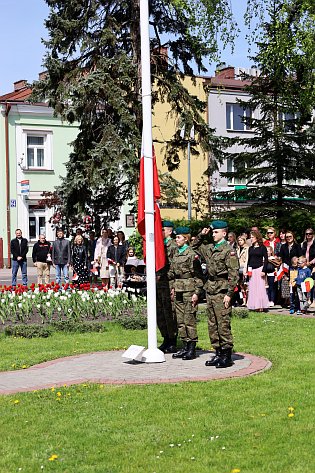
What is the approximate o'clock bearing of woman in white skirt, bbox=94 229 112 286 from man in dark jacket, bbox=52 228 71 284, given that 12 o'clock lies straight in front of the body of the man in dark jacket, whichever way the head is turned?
The woman in white skirt is roughly at 10 o'clock from the man in dark jacket.

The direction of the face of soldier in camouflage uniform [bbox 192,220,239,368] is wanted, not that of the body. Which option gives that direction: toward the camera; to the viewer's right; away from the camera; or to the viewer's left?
to the viewer's left

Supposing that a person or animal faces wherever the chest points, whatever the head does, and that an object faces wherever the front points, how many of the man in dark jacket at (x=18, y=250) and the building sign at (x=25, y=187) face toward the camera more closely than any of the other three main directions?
2

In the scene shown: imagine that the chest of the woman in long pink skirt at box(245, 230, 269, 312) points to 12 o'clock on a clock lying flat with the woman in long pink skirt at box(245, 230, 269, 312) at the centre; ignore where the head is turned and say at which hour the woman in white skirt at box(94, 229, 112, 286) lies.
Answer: the woman in white skirt at box(94, 229, 112, 286) is roughly at 3 o'clock from the woman in long pink skirt at box(245, 230, 269, 312).

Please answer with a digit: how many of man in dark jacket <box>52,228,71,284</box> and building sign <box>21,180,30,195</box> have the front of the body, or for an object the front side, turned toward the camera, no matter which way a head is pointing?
2

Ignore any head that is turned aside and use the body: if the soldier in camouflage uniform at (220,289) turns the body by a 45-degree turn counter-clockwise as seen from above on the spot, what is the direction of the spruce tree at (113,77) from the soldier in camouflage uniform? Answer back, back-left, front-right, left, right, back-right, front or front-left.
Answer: back

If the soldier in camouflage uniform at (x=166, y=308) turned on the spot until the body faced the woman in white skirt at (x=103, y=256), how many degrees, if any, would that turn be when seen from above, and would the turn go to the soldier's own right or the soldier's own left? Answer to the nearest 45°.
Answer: approximately 135° to the soldier's own right

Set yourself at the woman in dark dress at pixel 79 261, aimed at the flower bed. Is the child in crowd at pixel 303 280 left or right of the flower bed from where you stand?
left
